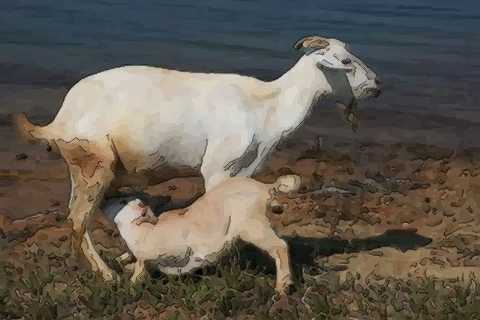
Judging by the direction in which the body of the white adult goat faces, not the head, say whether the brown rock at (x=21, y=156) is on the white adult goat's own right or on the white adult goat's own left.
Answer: on the white adult goat's own left

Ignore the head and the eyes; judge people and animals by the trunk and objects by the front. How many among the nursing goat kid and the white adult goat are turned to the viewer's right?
1

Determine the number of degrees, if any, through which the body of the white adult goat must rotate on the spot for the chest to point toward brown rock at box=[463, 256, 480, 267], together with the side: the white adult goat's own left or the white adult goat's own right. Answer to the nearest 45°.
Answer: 0° — it already faces it

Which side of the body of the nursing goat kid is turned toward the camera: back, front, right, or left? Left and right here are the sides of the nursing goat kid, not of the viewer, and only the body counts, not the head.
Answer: left

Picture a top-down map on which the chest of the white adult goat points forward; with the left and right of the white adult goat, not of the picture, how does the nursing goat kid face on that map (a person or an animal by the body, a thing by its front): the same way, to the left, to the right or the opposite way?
the opposite way

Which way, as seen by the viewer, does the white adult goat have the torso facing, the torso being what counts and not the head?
to the viewer's right

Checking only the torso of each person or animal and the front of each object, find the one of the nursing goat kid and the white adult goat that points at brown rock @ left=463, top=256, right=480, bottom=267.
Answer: the white adult goat
